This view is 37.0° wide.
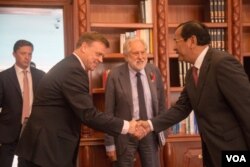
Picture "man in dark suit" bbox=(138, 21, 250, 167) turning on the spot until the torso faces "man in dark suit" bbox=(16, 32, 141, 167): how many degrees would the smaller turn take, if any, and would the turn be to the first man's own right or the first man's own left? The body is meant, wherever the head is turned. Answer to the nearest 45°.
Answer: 0° — they already face them

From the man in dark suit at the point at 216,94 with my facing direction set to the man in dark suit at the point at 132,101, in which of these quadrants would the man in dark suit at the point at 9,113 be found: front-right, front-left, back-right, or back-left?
front-left

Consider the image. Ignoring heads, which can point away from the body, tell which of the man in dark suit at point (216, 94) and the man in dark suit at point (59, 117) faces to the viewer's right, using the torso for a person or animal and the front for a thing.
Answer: the man in dark suit at point (59, 117)

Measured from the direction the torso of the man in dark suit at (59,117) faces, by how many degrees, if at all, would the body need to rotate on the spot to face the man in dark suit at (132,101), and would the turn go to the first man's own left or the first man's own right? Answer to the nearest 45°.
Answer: approximately 45° to the first man's own left

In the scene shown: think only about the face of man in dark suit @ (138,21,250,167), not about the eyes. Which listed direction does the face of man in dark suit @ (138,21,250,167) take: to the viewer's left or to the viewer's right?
to the viewer's left

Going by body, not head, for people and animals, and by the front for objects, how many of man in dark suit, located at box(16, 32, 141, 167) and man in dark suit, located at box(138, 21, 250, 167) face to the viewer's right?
1

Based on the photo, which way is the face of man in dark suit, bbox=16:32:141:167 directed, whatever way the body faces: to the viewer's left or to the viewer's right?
to the viewer's right

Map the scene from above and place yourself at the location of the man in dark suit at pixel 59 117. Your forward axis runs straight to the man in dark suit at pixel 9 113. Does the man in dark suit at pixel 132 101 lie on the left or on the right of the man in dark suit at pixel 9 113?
right

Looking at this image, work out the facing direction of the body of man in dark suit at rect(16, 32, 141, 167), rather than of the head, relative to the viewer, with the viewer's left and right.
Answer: facing to the right of the viewer

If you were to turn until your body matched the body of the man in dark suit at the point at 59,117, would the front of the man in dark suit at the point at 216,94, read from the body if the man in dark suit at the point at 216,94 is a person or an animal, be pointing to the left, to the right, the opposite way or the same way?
the opposite way

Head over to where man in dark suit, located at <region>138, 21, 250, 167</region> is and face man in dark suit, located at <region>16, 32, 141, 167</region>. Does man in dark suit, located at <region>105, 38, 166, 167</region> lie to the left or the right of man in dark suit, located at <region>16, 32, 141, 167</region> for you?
right

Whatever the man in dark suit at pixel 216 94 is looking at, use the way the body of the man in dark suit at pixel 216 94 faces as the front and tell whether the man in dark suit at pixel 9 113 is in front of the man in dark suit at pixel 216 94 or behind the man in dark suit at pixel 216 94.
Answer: in front

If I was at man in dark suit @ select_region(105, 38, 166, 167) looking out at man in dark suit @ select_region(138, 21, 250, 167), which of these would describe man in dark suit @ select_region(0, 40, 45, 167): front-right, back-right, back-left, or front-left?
back-right

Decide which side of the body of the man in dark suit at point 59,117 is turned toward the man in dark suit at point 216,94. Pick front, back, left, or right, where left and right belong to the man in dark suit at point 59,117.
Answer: front

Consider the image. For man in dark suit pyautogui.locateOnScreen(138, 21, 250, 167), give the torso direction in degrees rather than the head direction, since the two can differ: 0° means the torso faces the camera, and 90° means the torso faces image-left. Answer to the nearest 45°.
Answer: approximately 90°
